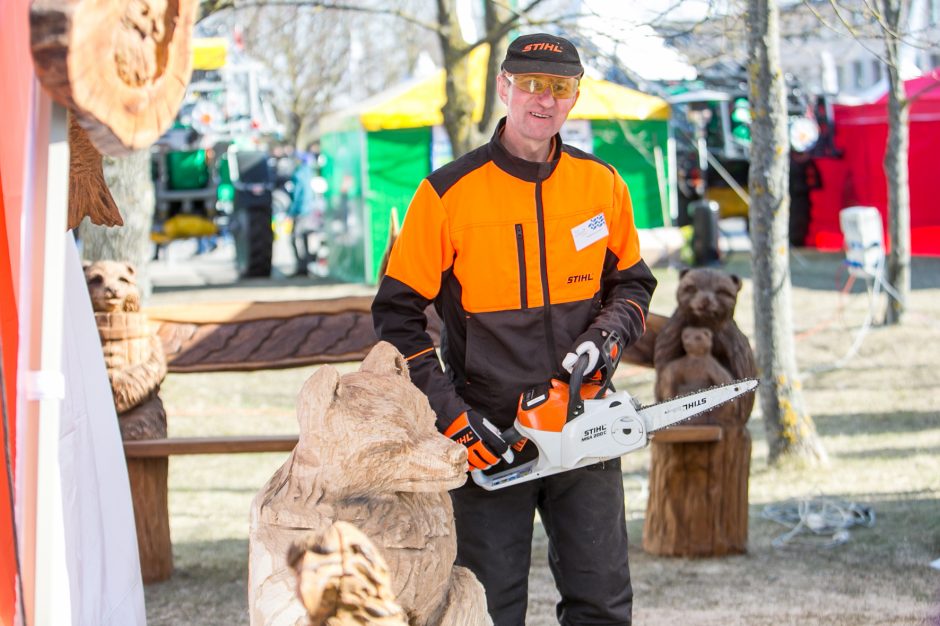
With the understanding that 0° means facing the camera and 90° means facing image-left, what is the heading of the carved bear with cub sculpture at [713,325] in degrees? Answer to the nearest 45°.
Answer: approximately 0°

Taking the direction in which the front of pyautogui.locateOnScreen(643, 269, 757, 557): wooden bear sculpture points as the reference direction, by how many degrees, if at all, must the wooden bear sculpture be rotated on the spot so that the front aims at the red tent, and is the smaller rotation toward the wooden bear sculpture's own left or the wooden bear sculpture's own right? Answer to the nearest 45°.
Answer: approximately 180°

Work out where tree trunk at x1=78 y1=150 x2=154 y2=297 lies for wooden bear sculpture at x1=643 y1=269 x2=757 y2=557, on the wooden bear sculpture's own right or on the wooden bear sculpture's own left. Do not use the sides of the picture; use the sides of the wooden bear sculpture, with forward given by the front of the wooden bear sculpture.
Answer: on the wooden bear sculpture's own right
